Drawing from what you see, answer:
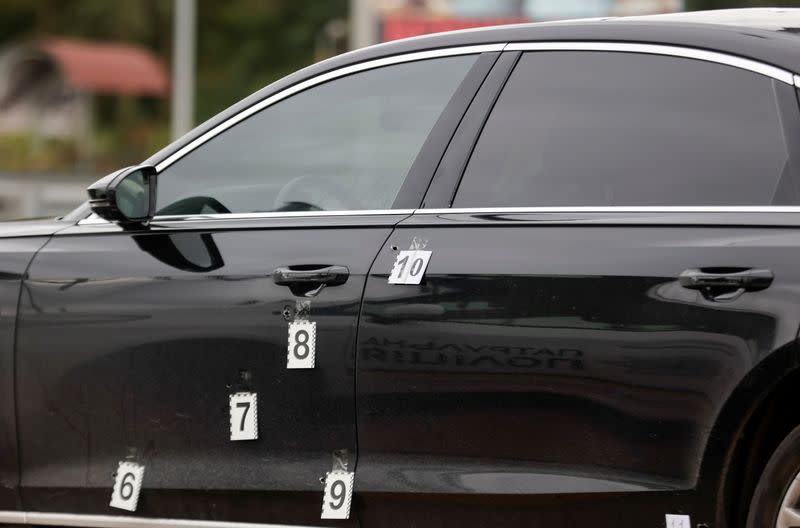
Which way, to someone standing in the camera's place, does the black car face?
facing to the left of the viewer

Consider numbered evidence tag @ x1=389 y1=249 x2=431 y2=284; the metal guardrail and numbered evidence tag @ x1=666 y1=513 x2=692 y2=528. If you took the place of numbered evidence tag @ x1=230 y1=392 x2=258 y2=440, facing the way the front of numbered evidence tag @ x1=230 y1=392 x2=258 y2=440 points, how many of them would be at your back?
1

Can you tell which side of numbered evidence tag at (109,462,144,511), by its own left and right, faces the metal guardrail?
back

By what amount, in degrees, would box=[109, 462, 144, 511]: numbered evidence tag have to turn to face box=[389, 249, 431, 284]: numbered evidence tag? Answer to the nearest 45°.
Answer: approximately 45° to its left

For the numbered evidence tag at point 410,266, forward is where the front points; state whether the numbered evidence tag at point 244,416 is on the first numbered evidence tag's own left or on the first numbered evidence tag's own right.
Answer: on the first numbered evidence tag's own right

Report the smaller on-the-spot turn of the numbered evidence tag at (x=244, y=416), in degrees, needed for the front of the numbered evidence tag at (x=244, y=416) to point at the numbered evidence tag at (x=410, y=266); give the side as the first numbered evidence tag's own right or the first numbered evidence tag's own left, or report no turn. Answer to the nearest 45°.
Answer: approximately 45° to the first numbered evidence tag's own left

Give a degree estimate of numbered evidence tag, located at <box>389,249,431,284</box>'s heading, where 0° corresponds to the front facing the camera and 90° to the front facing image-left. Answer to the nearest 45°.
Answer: approximately 0°

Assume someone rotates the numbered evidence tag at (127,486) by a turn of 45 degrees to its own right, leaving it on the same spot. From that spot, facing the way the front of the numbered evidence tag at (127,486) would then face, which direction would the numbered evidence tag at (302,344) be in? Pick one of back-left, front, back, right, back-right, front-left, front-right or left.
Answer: left

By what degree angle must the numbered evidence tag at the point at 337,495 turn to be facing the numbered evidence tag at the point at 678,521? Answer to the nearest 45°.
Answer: approximately 45° to its left

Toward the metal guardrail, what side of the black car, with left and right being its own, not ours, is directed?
right

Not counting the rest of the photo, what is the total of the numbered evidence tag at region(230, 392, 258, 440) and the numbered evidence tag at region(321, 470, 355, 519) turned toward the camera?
2
